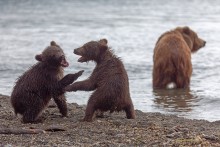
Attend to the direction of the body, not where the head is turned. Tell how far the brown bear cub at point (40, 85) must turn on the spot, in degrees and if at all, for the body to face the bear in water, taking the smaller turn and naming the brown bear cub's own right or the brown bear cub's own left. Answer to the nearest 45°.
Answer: approximately 45° to the brown bear cub's own left

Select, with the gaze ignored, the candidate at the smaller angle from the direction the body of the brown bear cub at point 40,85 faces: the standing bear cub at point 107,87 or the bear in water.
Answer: the standing bear cub

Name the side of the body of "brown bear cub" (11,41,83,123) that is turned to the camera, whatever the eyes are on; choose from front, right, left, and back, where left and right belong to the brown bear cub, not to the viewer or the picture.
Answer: right

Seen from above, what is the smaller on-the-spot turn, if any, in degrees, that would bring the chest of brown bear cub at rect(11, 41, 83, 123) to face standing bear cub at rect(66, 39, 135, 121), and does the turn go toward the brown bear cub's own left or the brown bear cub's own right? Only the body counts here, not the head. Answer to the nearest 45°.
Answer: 0° — it already faces it
